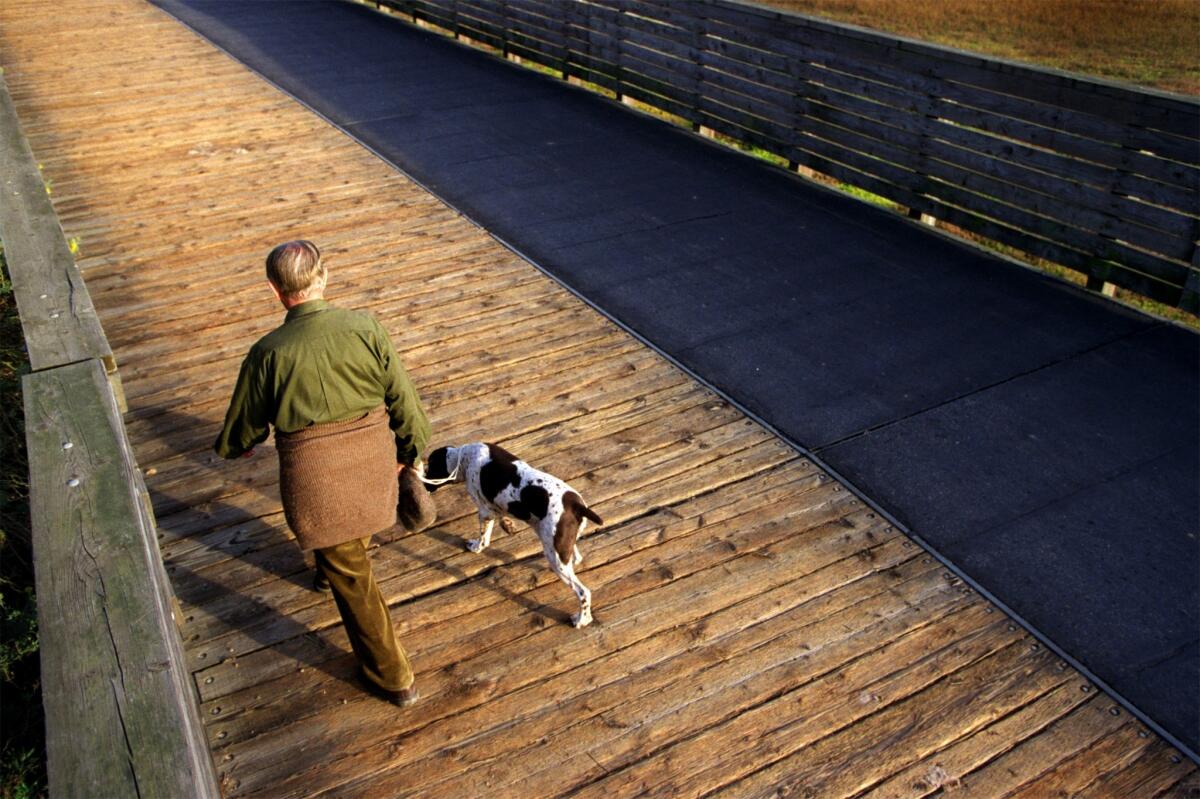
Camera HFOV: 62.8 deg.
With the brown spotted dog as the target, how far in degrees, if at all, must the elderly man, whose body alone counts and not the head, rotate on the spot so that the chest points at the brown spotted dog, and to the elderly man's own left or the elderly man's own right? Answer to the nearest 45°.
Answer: approximately 90° to the elderly man's own right

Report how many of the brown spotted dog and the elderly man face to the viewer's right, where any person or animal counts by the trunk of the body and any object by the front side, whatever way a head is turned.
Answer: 0

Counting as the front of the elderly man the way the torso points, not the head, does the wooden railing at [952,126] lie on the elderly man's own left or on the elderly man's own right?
on the elderly man's own right

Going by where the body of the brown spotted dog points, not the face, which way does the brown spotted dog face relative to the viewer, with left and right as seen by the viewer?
facing away from the viewer and to the left of the viewer

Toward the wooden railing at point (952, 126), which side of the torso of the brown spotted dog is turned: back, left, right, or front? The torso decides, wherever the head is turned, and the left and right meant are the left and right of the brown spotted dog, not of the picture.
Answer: right

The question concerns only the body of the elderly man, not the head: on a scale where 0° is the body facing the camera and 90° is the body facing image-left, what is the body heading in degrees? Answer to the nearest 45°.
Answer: approximately 180°
